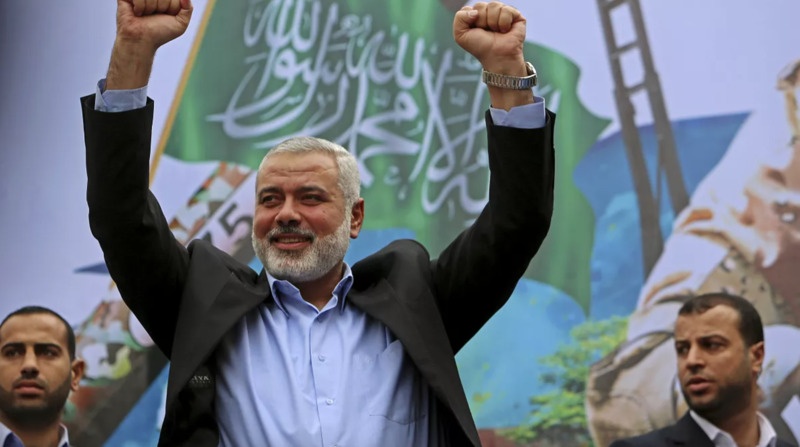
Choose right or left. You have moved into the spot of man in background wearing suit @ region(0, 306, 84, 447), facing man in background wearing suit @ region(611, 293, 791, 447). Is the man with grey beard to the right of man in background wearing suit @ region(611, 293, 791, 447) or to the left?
right

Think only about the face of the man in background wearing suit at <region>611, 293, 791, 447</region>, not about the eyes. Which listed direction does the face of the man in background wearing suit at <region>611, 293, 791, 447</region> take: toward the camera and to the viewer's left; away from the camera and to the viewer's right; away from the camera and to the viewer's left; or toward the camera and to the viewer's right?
toward the camera and to the viewer's left

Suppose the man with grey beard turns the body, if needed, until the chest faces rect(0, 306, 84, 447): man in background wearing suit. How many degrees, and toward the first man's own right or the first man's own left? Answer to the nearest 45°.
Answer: approximately 135° to the first man's own right

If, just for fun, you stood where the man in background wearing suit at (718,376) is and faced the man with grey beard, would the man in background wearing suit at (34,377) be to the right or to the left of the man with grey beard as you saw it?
right

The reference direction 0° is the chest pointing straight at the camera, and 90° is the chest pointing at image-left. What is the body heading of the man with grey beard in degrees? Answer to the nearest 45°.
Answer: approximately 0°
